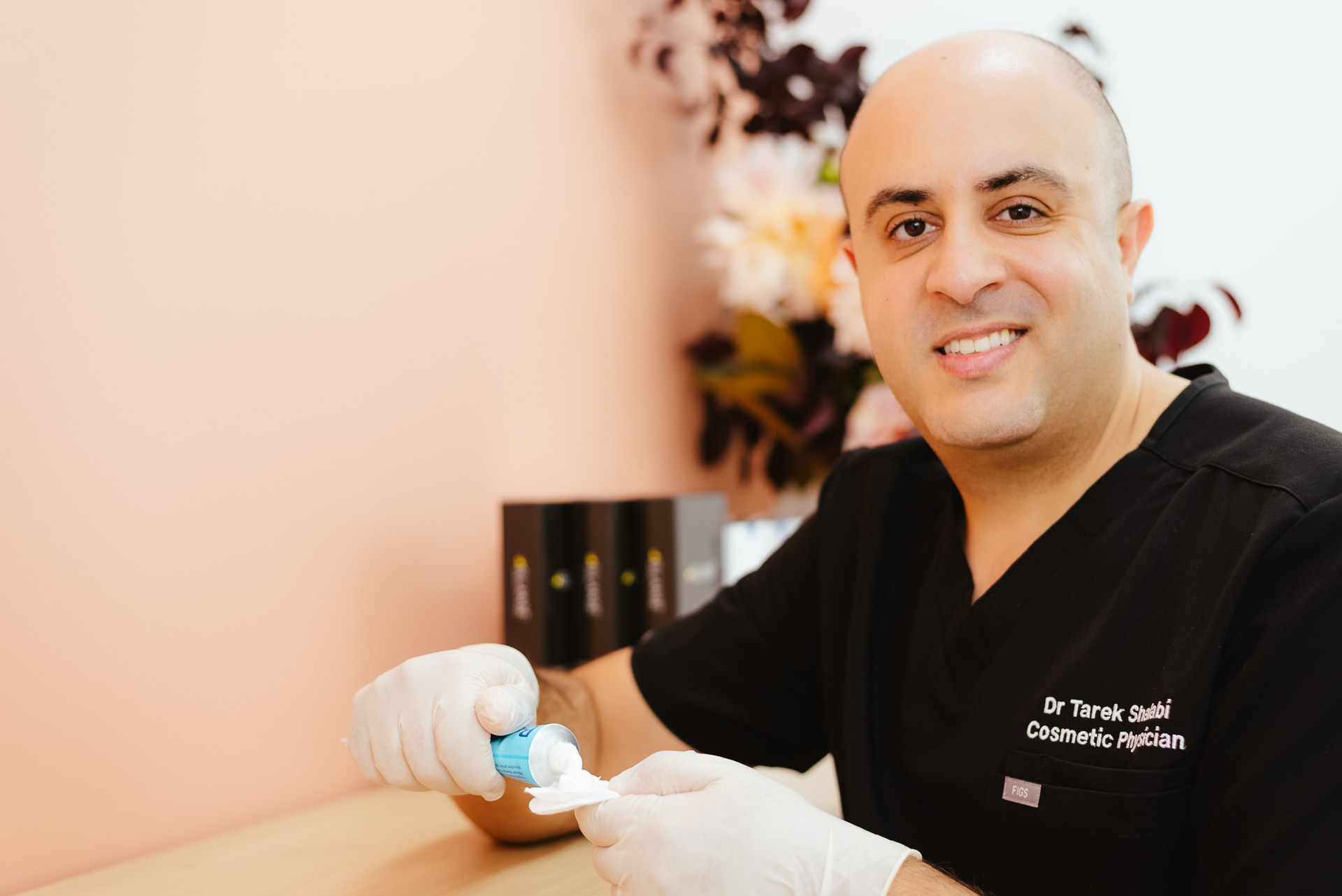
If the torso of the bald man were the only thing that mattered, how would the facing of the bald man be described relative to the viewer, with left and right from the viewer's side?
facing the viewer and to the left of the viewer

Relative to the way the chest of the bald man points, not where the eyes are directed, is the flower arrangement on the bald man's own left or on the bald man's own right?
on the bald man's own right

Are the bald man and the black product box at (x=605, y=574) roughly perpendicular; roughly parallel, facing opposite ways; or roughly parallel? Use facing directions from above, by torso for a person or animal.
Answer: roughly parallel

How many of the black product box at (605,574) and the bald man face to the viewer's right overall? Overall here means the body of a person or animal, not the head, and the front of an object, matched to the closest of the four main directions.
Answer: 0

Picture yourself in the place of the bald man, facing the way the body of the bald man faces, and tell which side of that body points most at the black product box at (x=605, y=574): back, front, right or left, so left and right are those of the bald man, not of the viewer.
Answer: right

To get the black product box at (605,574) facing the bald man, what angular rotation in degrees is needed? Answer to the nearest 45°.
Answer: approximately 90° to its left
